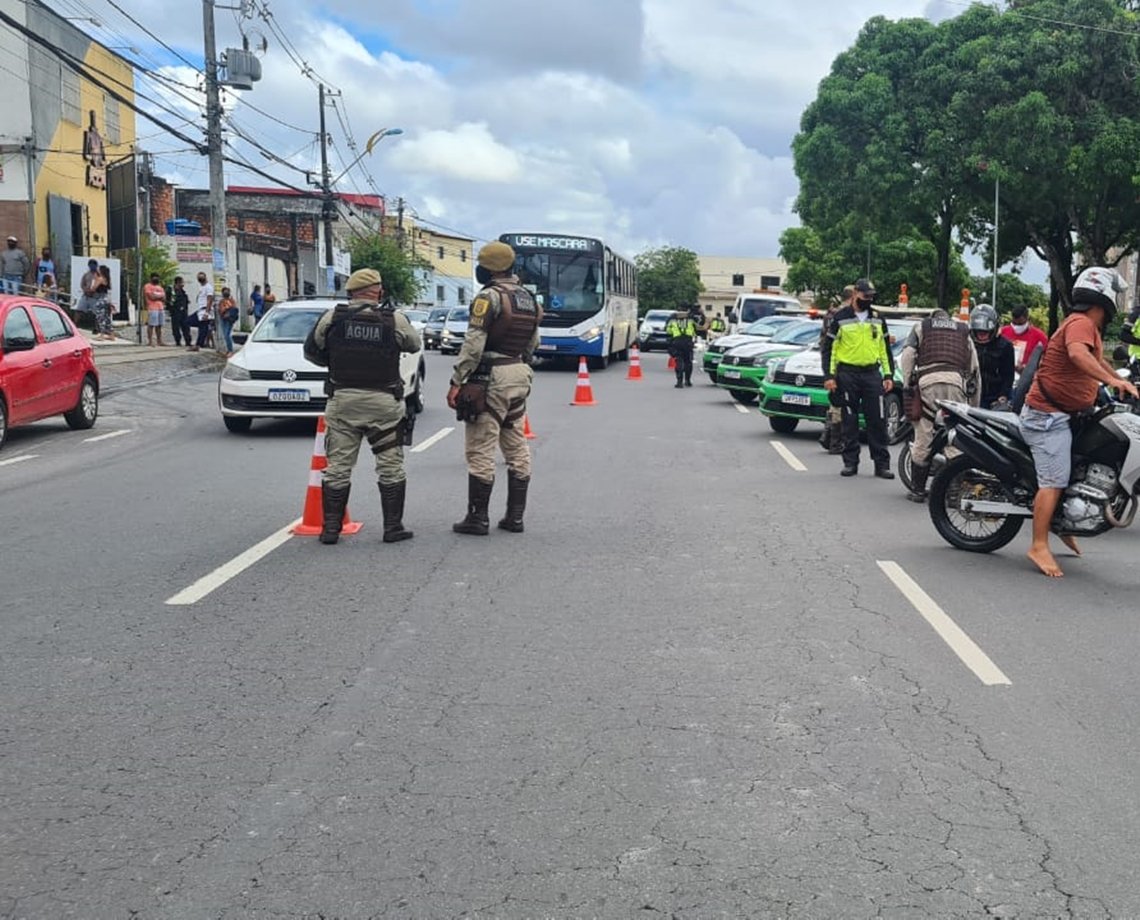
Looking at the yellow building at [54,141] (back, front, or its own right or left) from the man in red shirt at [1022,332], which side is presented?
front

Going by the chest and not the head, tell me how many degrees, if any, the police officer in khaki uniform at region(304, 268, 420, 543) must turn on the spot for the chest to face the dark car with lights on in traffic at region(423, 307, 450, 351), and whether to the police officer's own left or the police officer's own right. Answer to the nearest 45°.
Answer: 0° — they already face it

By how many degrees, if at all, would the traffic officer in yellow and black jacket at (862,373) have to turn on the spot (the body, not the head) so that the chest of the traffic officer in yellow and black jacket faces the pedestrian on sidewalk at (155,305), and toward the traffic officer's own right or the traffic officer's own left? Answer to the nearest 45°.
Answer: approximately 135° to the traffic officer's own right

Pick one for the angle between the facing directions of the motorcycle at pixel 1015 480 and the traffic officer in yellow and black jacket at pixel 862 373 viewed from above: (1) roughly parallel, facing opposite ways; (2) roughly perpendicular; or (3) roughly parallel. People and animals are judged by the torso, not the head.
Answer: roughly perpendicular

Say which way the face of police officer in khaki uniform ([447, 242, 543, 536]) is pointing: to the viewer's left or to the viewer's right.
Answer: to the viewer's left

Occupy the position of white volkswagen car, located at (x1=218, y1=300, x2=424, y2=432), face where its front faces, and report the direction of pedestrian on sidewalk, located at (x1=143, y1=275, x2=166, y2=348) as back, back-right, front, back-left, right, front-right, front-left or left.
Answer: back-right

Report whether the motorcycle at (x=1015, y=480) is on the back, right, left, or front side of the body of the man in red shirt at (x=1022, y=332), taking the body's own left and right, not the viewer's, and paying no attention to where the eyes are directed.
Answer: front

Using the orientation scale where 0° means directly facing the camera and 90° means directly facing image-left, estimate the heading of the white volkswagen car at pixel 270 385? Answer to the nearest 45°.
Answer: approximately 45°

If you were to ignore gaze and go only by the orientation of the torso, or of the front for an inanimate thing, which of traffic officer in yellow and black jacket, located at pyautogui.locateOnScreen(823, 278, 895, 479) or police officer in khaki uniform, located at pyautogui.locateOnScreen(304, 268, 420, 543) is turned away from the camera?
the police officer in khaki uniform

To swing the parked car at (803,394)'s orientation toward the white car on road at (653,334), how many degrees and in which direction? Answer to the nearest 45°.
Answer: approximately 135° to its right

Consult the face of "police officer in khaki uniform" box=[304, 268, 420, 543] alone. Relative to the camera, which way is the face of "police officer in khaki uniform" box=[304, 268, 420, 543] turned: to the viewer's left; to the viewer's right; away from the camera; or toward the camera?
away from the camera

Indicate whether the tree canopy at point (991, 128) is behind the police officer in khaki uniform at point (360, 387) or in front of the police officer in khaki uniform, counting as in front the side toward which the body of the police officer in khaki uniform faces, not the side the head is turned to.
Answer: in front

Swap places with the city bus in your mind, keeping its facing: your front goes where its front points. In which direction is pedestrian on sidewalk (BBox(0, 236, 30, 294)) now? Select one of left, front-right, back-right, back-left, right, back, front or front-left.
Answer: right

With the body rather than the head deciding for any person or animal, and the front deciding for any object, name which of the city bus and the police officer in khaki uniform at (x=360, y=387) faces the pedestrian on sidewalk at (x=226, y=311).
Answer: the police officer in khaki uniform

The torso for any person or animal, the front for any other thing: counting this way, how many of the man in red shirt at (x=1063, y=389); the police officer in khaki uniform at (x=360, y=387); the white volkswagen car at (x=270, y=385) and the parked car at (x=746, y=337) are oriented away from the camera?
1

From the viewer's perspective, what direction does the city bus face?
toward the camera
